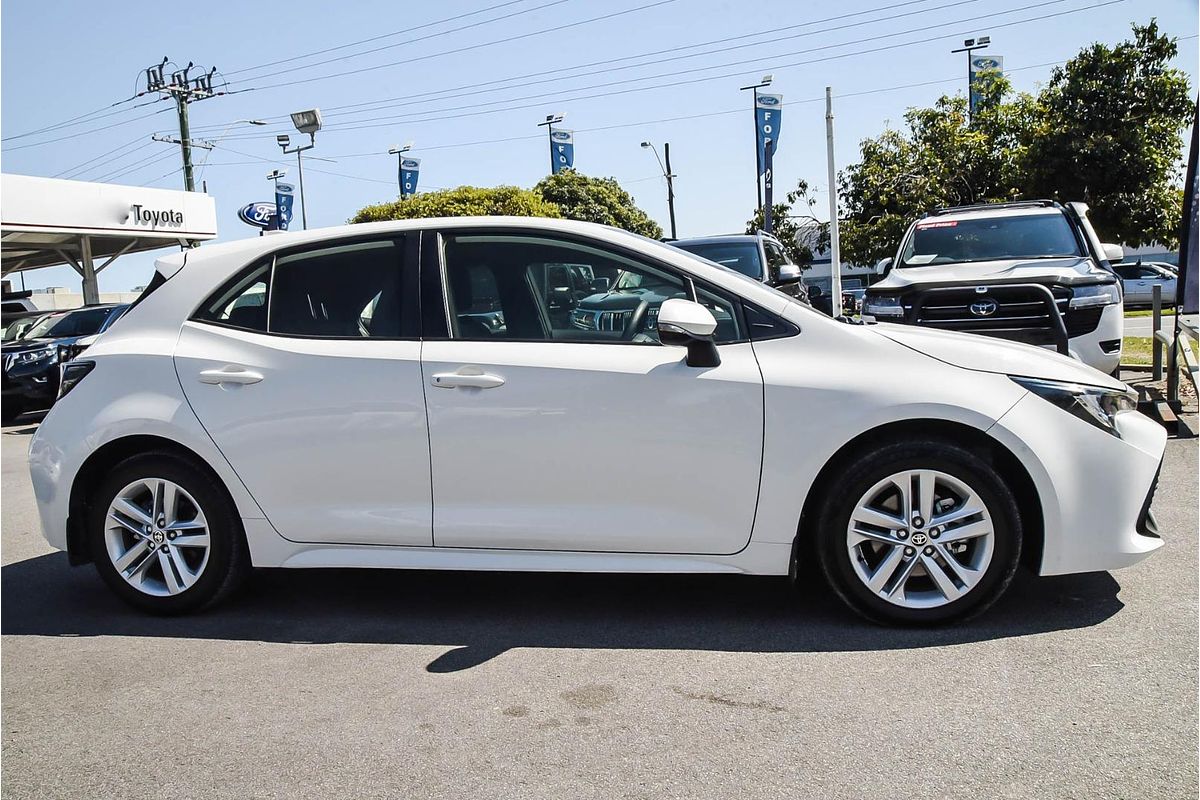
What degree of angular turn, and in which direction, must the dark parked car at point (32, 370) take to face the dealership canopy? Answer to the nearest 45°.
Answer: approximately 135° to its right

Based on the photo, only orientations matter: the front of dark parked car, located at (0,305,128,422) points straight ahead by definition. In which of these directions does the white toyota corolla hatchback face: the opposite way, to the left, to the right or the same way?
to the left

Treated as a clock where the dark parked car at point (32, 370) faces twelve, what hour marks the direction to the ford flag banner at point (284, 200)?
The ford flag banner is roughly at 5 o'clock from the dark parked car.

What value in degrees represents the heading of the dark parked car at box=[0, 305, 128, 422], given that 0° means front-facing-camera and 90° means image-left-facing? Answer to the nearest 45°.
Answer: approximately 45°

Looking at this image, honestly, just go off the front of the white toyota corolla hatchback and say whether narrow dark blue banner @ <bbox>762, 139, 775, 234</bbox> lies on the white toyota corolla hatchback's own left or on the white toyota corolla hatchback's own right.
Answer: on the white toyota corolla hatchback's own left

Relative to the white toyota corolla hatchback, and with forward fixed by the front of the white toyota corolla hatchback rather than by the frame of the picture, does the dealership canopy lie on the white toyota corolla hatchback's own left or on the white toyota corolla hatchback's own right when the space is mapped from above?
on the white toyota corolla hatchback's own left

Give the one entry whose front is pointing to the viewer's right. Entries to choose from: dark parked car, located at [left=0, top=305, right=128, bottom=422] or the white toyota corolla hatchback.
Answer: the white toyota corolla hatchback

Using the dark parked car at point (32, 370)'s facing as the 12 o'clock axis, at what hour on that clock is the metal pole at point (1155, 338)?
The metal pole is roughly at 9 o'clock from the dark parked car.

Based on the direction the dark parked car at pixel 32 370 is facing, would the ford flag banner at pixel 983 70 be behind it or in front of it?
behind

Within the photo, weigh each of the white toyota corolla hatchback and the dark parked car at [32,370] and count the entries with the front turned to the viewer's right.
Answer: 1

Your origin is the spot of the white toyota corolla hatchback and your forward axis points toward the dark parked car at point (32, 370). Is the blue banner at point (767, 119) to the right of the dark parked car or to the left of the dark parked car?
right

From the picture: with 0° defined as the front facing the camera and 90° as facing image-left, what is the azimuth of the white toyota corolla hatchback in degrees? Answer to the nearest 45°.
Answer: approximately 270°

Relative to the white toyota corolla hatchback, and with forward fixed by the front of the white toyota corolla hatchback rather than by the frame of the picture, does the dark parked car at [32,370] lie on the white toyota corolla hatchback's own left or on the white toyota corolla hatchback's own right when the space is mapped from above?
on the white toyota corolla hatchback's own left
